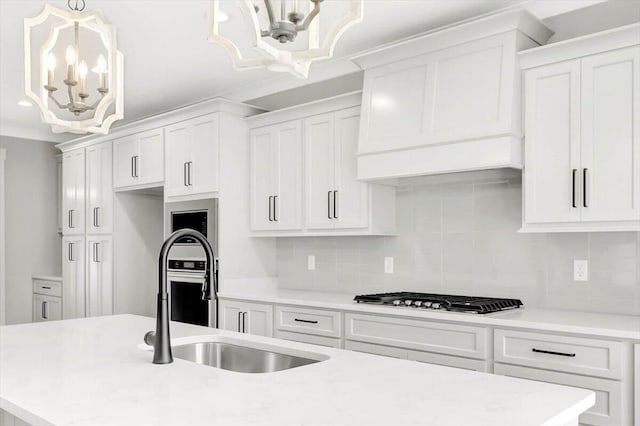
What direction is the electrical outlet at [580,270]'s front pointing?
toward the camera

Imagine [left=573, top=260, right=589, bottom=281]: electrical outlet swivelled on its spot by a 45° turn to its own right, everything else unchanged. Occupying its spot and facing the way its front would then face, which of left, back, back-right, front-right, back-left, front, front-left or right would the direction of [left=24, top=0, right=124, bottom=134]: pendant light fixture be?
front

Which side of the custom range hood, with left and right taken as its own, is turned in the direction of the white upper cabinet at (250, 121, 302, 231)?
right

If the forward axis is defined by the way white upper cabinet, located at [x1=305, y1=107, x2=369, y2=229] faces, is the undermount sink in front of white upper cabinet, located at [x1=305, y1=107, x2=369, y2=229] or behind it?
in front

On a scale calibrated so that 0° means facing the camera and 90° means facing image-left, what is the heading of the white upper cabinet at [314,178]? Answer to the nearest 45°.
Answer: approximately 45°

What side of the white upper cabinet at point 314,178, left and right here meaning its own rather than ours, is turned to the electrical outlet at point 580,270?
left

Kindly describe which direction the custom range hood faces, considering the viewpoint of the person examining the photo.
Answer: facing the viewer and to the left of the viewer

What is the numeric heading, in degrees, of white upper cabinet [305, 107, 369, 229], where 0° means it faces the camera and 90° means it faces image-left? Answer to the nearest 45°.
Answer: approximately 45°

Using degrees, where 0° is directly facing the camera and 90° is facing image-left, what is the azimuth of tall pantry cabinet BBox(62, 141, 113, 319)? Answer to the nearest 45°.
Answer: approximately 45°

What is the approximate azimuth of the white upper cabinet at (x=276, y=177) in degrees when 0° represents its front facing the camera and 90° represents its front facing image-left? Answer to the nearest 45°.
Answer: approximately 45°

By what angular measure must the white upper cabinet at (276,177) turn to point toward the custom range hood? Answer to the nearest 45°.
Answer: approximately 90° to its left

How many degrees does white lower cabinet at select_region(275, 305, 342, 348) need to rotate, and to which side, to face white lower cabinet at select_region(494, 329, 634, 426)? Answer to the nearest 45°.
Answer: approximately 90° to its left

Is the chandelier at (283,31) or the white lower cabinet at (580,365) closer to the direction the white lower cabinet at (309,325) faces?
the chandelier
